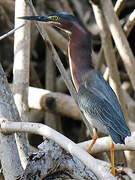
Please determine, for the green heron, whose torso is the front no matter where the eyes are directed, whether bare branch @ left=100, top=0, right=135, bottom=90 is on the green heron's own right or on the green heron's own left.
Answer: on the green heron's own right

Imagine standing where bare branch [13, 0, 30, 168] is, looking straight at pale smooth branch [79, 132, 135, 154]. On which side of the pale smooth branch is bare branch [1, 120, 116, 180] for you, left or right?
right

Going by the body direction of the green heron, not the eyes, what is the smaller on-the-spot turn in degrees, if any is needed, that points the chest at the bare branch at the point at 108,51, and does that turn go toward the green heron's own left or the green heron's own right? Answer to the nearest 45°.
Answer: approximately 90° to the green heron's own right

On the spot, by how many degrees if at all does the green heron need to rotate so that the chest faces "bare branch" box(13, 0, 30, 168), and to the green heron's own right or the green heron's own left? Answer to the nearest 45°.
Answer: approximately 45° to the green heron's own right

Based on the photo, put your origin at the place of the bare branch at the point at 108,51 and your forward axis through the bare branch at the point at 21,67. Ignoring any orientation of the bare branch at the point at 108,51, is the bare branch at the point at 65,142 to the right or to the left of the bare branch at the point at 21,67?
left

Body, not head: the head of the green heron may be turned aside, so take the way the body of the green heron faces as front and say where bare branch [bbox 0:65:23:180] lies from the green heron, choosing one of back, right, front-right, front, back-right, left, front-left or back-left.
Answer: front-left

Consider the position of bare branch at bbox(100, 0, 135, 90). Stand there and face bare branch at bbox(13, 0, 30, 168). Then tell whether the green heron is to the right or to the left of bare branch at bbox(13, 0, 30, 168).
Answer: left

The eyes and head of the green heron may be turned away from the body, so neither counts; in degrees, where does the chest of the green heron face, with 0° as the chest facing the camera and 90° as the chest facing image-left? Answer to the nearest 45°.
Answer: approximately 90°
